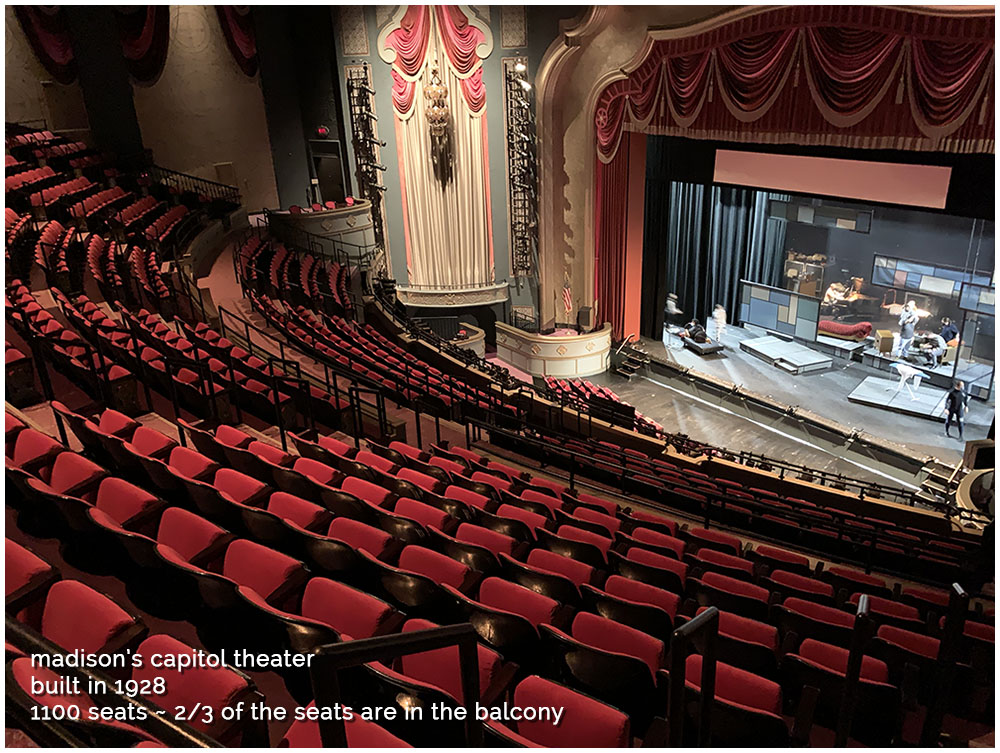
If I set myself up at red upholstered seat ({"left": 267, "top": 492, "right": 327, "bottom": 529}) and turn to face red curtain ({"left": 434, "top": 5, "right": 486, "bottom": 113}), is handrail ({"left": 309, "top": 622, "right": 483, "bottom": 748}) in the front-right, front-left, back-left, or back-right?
back-right

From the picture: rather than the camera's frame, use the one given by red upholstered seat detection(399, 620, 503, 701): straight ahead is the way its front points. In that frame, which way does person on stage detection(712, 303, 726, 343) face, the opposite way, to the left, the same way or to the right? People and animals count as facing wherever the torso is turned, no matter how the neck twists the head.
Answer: the opposite way

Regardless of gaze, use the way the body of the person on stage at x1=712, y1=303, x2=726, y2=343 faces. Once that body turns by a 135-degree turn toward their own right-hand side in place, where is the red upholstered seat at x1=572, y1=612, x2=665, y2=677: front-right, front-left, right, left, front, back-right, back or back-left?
back

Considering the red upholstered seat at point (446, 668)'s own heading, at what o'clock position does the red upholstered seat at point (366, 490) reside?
the red upholstered seat at point (366, 490) is roughly at 10 o'clock from the red upholstered seat at point (446, 668).

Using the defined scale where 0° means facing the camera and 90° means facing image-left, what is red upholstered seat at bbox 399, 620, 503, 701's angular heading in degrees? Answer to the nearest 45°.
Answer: approximately 225°

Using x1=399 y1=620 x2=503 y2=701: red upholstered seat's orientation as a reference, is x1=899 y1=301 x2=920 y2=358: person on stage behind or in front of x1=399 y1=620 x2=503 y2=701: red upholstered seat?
in front

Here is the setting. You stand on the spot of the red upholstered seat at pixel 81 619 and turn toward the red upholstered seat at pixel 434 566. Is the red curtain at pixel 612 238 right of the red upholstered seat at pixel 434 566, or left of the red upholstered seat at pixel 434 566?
left

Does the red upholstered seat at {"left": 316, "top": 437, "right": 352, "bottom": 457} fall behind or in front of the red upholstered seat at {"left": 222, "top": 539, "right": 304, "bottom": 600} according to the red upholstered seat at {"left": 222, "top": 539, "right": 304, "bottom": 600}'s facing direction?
in front

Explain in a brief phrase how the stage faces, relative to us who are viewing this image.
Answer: facing the viewer and to the left of the viewer

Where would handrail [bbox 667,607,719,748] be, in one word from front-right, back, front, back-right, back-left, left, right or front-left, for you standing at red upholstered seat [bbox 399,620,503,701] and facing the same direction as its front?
right

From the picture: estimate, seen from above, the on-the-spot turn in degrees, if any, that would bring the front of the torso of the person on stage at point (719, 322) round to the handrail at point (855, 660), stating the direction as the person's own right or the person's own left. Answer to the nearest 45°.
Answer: approximately 45° to the person's own left

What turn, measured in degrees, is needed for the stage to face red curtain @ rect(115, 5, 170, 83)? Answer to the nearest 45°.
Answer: approximately 45° to its right

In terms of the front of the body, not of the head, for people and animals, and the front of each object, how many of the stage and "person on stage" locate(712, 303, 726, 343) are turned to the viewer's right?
0

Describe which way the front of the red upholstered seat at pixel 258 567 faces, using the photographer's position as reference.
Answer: facing away from the viewer and to the right of the viewer

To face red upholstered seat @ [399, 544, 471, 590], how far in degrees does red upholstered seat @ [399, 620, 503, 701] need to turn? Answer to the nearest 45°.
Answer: approximately 45° to its left

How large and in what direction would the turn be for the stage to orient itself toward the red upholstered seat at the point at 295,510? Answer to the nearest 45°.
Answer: approximately 45° to its left

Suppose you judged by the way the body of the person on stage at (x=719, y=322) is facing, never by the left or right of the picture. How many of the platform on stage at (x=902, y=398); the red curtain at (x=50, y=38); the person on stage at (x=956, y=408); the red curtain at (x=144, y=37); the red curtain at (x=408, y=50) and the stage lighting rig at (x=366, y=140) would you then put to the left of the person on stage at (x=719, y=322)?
2

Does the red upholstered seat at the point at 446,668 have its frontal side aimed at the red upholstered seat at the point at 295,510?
no
